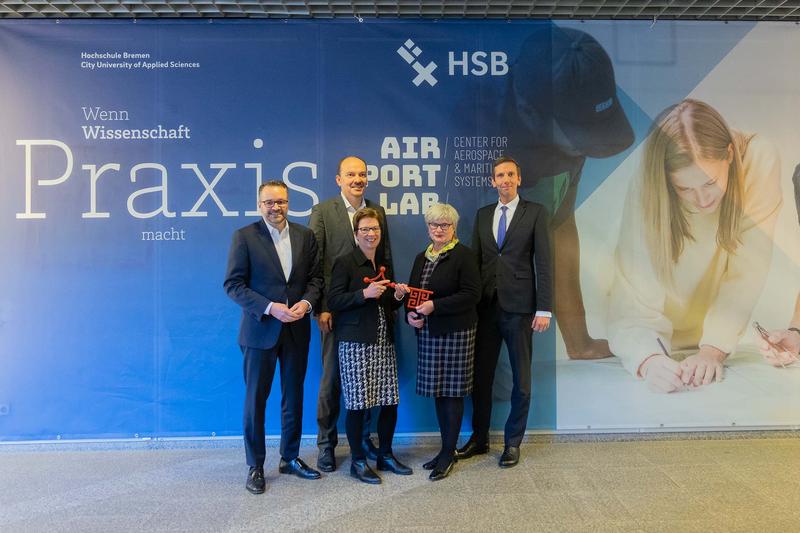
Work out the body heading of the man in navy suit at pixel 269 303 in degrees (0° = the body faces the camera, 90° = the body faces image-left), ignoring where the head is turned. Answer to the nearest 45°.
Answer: approximately 315°

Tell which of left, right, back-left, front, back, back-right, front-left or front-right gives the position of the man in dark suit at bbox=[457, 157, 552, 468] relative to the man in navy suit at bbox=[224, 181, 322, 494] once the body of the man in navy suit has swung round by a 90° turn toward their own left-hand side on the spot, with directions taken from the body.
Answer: front-right
